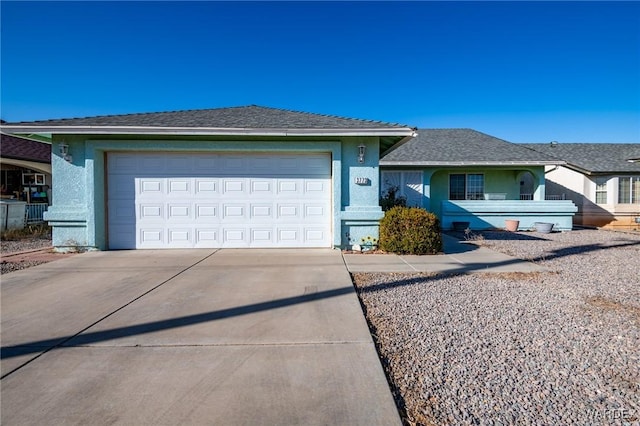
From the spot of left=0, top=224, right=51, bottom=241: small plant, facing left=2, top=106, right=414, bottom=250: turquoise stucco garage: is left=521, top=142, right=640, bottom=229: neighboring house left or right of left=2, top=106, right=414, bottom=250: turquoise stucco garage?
left

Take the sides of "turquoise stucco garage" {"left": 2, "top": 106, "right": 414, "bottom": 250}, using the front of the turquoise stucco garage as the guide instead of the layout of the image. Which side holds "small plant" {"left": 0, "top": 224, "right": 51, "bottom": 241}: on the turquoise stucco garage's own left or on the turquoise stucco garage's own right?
on the turquoise stucco garage's own right

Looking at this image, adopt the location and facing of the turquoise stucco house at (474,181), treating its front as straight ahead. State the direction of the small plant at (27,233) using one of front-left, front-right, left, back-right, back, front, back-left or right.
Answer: front-right

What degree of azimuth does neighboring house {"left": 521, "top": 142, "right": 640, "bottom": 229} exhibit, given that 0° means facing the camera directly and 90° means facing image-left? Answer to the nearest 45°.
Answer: approximately 0°

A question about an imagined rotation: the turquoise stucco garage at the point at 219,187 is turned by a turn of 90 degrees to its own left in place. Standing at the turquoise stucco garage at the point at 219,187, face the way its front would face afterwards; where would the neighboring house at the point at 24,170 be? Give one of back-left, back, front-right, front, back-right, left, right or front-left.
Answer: back-left

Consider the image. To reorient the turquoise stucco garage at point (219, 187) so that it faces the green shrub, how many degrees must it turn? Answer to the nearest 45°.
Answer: approximately 45° to its left

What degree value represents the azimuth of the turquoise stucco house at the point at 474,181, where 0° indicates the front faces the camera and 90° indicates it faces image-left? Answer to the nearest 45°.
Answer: approximately 0°
